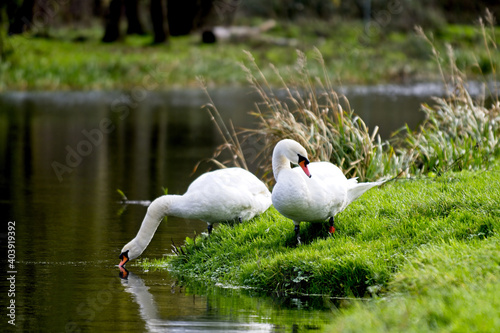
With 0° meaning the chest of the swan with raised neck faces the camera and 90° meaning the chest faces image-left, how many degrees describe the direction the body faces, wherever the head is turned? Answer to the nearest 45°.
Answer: approximately 45°

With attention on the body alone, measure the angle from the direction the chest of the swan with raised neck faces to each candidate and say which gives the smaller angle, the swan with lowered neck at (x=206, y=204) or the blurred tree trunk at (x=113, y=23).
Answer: the swan with lowered neck

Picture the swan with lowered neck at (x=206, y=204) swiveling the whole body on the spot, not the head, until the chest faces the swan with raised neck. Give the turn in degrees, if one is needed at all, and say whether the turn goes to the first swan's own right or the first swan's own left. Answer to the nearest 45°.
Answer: approximately 135° to the first swan's own left

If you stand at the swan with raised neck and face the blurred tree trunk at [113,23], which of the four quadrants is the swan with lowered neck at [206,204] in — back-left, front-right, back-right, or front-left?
front-left

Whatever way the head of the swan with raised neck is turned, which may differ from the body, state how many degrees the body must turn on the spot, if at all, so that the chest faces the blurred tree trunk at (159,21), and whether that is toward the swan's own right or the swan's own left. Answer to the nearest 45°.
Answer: approximately 135° to the swan's own right

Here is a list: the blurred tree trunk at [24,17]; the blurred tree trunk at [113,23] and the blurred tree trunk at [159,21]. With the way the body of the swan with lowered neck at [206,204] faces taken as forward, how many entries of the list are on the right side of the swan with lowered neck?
3

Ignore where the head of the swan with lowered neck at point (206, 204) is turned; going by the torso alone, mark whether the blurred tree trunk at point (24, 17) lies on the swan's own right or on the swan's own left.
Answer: on the swan's own right

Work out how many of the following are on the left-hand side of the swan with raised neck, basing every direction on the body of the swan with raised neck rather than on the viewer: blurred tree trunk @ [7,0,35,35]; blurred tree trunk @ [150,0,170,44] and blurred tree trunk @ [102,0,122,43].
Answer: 0

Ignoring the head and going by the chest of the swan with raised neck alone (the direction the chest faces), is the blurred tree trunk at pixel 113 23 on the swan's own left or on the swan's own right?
on the swan's own right

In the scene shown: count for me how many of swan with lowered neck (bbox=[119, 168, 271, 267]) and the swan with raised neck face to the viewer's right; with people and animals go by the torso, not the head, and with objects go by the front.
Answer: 0

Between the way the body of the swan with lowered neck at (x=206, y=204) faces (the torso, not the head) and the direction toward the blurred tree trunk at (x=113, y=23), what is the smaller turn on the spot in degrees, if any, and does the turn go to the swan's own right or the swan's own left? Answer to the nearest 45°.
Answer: approximately 90° to the swan's own right

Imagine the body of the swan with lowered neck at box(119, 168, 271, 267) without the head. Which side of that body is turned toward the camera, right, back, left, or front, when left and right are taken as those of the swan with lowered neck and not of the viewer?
left

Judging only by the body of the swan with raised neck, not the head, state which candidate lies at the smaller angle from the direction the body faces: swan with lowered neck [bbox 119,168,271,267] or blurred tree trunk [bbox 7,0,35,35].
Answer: the swan with lowered neck

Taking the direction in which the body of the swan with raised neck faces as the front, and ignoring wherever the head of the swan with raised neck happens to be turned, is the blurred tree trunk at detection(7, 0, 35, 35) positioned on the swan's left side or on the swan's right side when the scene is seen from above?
on the swan's right side

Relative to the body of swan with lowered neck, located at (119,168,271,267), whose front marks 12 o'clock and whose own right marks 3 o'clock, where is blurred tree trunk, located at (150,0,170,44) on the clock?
The blurred tree trunk is roughly at 3 o'clock from the swan with lowered neck.

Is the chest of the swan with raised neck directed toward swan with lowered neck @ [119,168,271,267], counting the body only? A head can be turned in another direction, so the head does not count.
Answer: no
